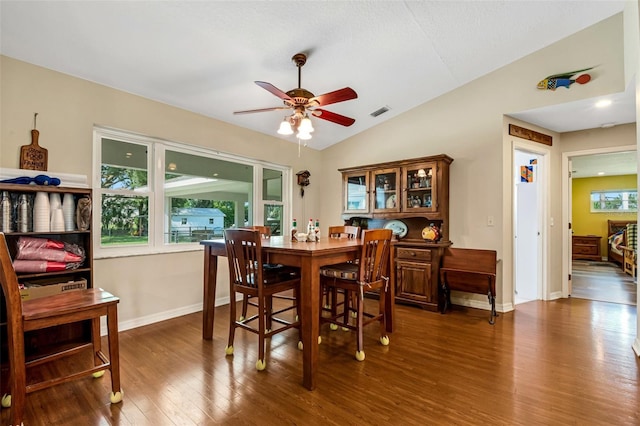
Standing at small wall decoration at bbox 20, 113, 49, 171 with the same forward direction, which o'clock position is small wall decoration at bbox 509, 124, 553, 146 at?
small wall decoration at bbox 509, 124, 553, 146 is roughly at 10 o'clock from small wall decoration at bbox 20, 113, 49, 171.

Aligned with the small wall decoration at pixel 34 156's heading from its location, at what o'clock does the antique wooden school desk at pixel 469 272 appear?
The antique wooden school desk is roughly at 10 o'clock from the small wall decoration.

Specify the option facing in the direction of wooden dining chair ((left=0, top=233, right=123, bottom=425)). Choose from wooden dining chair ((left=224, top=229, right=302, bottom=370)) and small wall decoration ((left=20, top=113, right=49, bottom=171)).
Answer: the small wall decoration

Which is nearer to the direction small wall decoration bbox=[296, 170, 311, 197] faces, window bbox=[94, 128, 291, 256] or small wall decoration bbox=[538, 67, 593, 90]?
the small wall decoration

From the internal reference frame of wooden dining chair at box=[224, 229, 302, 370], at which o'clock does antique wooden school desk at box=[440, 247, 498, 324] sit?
The antique wooden school desk is roughly at 1 o'clock from the wooden dining chair.

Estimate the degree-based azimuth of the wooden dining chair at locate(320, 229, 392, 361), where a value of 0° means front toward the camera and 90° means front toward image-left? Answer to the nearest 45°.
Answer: approximately 135°

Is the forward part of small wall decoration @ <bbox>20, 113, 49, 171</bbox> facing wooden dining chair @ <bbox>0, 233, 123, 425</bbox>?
yes

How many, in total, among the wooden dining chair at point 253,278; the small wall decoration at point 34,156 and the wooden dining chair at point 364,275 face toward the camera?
1

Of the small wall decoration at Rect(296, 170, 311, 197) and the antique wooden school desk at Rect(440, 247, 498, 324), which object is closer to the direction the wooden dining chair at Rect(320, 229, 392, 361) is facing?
the small wall decoration

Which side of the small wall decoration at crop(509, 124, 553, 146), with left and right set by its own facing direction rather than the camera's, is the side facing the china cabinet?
right

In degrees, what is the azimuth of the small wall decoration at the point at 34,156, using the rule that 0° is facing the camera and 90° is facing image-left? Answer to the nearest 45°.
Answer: approximately 0°

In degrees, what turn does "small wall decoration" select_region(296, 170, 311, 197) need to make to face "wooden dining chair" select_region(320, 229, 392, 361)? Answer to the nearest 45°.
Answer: approximately 45° to its right

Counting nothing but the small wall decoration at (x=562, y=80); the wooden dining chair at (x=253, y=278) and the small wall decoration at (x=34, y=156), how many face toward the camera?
2
